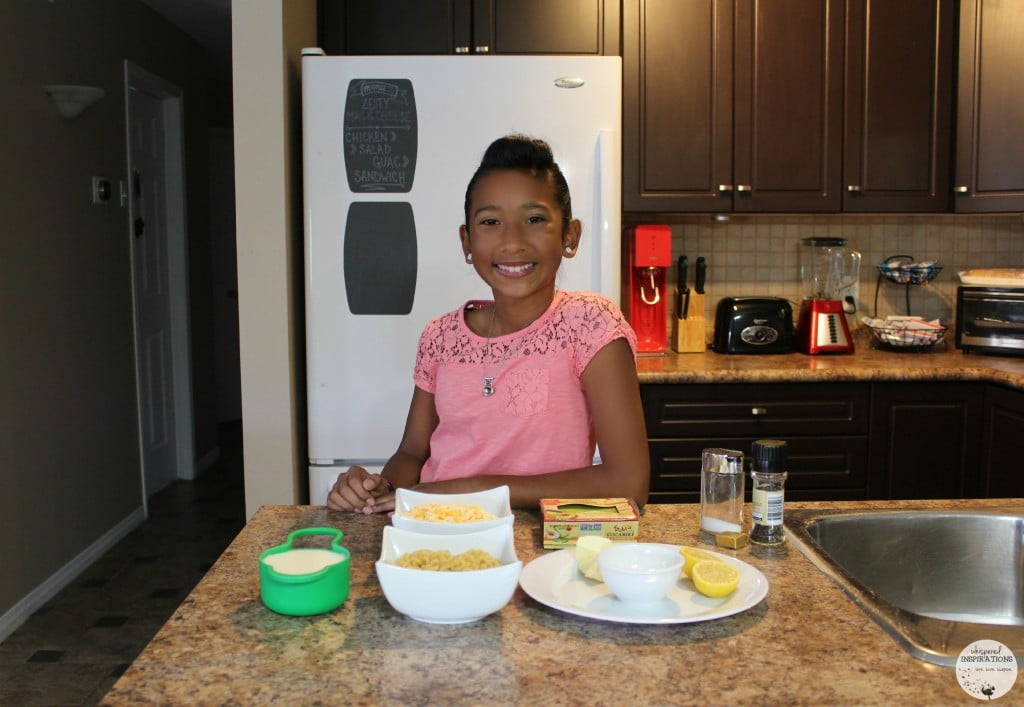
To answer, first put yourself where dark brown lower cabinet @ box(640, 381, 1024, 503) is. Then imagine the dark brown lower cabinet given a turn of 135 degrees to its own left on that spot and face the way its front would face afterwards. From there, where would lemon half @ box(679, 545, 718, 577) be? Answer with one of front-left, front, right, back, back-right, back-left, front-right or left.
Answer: back-right

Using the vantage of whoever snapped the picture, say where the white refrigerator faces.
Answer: facing the viewer

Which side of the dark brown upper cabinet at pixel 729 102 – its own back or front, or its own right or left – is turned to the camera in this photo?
front

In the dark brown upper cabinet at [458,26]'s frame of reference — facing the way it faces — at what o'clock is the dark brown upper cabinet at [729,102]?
the dark brown upper cabinet at [729,102] is roughly at 9 o'clock from the dark brown upper cabinet at [458,26].

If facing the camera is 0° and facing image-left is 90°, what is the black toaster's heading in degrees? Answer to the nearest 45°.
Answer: approximately 0°

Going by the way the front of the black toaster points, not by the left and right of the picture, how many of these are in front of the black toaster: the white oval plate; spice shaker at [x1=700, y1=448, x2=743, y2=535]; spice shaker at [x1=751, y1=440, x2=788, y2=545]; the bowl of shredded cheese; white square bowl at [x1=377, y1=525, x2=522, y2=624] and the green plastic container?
6

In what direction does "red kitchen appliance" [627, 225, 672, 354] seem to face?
toward the camera

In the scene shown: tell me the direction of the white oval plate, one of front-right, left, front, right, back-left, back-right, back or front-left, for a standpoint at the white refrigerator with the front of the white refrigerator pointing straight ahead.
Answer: front

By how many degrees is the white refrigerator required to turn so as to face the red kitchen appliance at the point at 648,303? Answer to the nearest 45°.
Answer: approximately 135° to its left

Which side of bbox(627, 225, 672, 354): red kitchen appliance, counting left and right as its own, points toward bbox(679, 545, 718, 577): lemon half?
front

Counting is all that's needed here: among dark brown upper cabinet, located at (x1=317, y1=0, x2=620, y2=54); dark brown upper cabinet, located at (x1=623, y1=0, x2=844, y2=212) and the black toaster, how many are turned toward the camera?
3

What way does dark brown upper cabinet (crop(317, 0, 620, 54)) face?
toward the camera
